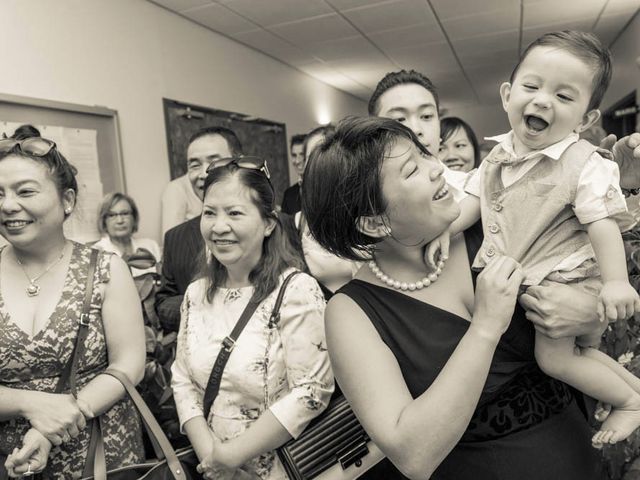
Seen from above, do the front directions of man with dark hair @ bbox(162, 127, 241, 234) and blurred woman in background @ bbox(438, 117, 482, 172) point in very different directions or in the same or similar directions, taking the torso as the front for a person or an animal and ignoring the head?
same or similar directions

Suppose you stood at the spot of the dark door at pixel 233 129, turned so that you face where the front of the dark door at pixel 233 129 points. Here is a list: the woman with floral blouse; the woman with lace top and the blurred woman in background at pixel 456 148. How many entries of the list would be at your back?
0

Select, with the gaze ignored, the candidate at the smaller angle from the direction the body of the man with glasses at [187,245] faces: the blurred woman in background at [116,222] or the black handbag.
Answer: the black handbag

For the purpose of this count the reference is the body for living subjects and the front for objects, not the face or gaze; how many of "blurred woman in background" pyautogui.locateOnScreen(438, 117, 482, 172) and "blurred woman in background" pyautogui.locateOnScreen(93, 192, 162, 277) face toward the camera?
2

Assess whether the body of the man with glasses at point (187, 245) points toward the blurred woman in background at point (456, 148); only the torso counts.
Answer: no

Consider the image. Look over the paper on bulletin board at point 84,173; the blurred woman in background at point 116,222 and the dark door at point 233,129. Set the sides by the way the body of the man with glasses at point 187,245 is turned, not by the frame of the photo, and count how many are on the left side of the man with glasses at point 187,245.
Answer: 0

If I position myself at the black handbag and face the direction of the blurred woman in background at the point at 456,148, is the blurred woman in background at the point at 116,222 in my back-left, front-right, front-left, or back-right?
front-left

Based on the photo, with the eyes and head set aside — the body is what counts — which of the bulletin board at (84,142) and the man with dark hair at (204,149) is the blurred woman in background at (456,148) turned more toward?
the man with dark hair

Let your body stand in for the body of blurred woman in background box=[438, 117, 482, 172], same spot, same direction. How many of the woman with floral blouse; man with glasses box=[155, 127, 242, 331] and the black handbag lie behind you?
0

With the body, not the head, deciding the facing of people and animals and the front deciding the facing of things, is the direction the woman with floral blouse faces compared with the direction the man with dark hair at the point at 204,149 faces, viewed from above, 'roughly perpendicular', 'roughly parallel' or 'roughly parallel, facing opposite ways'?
roughly parallel

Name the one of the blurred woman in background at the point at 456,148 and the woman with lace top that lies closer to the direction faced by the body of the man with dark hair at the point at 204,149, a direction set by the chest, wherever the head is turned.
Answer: the woman with lace top

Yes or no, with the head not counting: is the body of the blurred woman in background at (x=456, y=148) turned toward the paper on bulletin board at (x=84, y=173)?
no

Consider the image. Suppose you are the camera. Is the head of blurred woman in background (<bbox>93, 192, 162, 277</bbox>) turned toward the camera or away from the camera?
toward the camera

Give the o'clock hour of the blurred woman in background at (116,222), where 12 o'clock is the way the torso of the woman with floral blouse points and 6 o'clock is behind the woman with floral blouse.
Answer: The blurred woman in background is roughly at 4 o'clock from the woman with floral blouse.

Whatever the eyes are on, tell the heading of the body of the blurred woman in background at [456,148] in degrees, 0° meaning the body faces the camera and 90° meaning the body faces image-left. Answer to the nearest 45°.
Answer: approximately 0°

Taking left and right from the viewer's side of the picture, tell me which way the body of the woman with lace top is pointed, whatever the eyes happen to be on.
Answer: facing the viewer and to the left of the viewer
